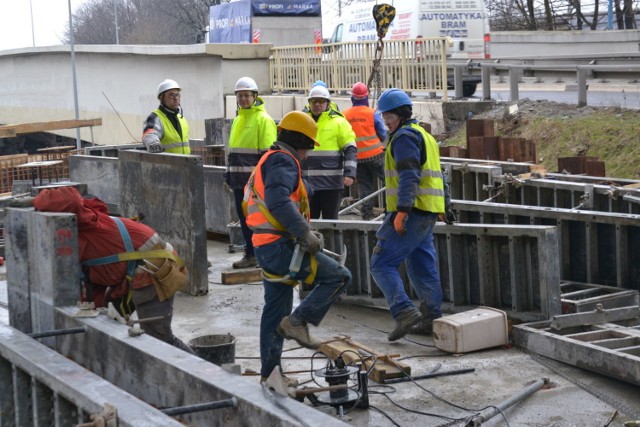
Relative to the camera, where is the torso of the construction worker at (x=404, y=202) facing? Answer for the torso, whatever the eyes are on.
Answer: to the viewer's left

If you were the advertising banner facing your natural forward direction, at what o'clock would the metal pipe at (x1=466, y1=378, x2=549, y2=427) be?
The metal pipe is roughly at 12 o'clock from the advertising banner.

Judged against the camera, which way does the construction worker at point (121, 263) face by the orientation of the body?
to the viewer's left

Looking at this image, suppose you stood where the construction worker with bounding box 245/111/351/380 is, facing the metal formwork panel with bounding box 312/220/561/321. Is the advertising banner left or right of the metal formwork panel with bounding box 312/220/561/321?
left

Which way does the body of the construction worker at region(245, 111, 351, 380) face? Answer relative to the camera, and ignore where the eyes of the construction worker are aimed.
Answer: to the viewer's right

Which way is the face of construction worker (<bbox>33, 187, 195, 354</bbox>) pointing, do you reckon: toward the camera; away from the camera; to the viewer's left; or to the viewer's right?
to the viewer's left

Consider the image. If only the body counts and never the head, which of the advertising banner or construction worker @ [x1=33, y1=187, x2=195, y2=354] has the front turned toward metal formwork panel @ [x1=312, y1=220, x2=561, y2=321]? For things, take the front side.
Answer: the advertising banner

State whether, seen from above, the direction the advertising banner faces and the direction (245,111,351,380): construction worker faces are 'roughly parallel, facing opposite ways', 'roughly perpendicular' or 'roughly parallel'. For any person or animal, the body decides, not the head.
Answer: roughly perpendicular

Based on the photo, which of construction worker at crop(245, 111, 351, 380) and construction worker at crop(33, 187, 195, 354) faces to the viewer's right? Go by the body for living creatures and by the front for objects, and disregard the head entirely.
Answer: construction worker at crop(245, 111, 351, 380)

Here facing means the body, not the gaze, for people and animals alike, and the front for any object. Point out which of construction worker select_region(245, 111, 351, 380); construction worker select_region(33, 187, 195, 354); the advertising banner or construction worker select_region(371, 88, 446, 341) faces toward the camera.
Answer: the advertising banner

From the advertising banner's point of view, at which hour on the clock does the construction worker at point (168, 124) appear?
The construction worker is roughly at 12 o'clock from the advertising banner.
